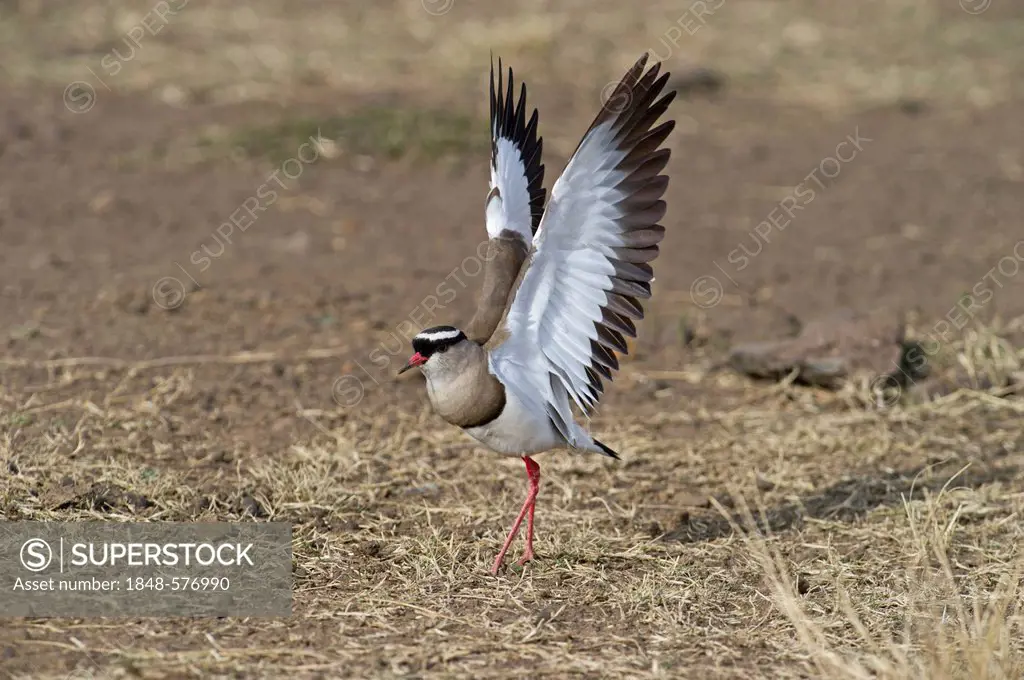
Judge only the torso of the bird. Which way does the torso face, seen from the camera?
to the viewer's left
